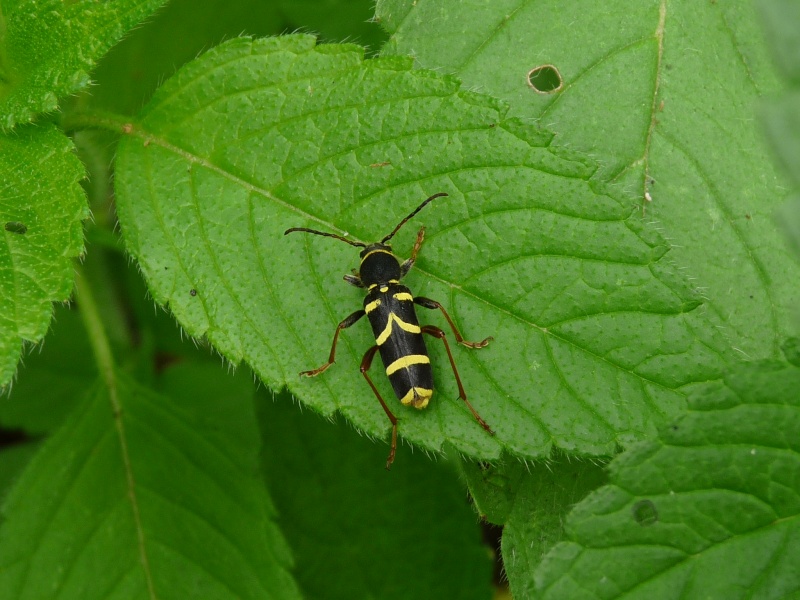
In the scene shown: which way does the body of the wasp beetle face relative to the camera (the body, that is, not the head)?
away from the camera

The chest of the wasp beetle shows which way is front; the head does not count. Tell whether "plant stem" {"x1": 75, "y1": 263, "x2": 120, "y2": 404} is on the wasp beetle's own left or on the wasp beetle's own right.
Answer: on the wasp beetle's own left
